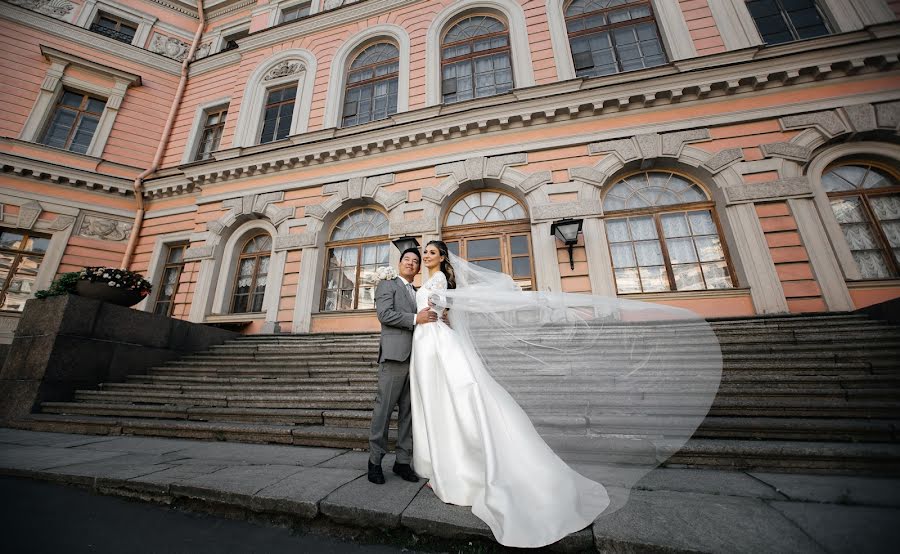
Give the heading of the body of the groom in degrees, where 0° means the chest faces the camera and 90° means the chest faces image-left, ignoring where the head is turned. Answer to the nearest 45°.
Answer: approximately 315°

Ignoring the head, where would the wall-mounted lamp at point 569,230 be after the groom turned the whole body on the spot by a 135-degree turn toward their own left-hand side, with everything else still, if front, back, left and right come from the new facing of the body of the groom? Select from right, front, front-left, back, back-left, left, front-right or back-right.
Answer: front-right

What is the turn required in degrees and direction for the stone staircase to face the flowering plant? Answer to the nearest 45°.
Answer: approximately 90° to its right

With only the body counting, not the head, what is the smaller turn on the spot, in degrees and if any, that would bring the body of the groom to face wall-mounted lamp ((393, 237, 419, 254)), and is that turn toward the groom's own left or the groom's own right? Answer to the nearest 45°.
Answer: approximately 135° to the groom's own left

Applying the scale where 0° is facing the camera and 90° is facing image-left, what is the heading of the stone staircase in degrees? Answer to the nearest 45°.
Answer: approximately 0°
